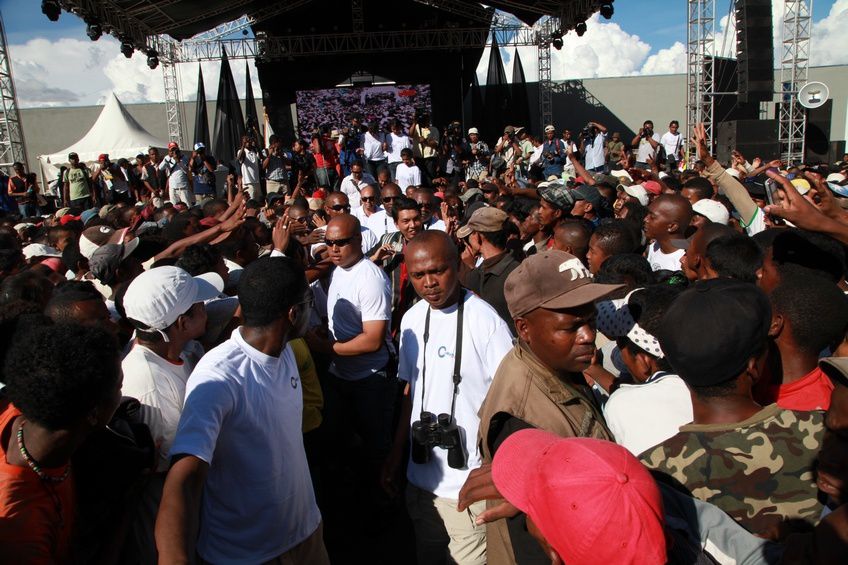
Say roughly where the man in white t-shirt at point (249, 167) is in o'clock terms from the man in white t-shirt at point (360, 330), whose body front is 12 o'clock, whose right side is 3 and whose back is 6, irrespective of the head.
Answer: the man in white t-shirt at point (249, 167) is roughly at 4 o'clock from the man in white t-shirt at point (360, 330).

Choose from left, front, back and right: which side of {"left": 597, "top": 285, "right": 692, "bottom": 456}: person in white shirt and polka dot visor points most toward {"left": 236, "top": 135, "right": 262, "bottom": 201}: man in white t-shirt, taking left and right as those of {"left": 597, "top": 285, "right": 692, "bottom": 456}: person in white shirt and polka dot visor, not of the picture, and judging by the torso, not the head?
front

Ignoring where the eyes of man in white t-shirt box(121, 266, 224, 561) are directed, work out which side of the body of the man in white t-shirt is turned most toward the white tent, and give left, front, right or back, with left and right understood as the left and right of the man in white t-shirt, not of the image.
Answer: left

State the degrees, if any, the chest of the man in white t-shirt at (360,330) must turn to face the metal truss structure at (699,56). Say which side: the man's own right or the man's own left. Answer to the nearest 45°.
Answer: approximately 180°

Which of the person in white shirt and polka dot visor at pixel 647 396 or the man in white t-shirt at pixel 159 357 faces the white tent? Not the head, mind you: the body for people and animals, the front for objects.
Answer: the person in white shirt and polka dot visor at pixel 647 396

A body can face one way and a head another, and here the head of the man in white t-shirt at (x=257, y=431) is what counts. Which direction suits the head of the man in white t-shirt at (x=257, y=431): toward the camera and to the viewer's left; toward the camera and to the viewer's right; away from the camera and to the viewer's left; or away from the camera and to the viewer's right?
away from the camera and to the viewer's right

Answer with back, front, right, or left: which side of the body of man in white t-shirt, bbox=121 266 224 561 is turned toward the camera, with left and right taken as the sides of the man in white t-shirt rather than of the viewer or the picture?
right

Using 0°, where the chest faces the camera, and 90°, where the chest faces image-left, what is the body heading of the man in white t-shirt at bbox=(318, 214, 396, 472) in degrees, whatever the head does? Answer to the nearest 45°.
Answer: approximately 45°
